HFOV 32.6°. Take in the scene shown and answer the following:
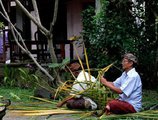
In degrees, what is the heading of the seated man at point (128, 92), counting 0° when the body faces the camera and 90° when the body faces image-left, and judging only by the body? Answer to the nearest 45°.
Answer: approximately 90°

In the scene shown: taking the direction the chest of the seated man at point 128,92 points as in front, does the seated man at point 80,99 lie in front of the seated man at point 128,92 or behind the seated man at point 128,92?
in front

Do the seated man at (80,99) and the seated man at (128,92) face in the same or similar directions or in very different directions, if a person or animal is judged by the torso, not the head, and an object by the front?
very different directions

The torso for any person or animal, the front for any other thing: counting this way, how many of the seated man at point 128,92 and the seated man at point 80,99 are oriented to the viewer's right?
1

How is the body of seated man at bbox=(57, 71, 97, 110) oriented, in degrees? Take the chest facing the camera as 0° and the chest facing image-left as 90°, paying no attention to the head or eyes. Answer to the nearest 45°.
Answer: approximately 270°
